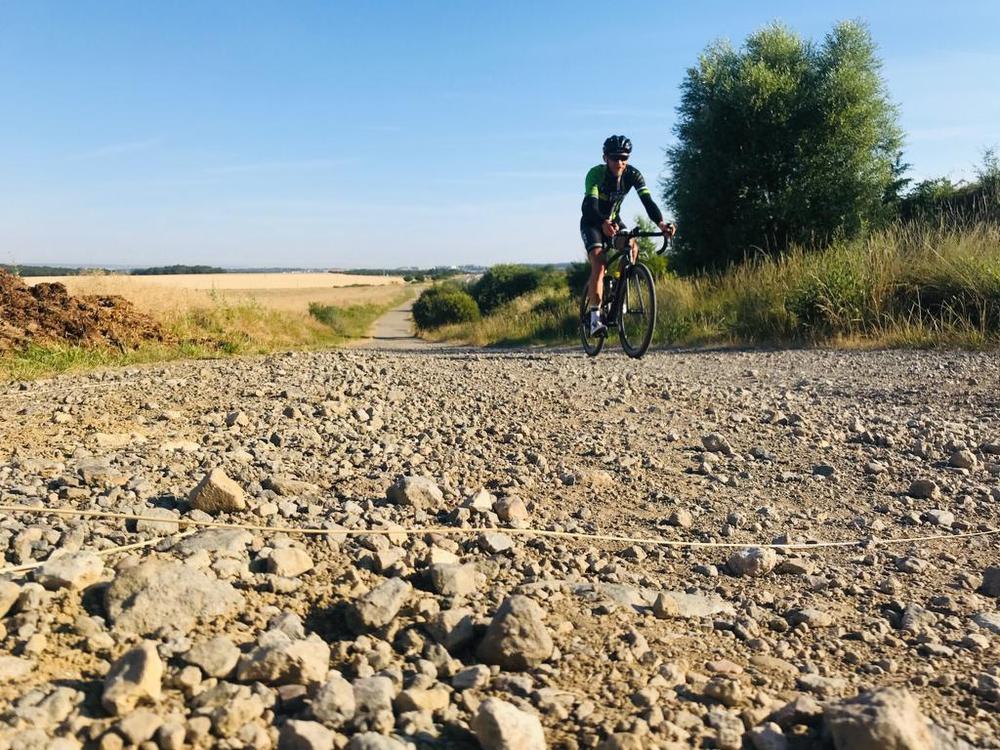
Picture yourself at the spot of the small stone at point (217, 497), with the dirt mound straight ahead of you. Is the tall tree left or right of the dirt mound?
right

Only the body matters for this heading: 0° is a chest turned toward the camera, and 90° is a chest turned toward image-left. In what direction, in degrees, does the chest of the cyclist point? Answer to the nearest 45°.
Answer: approximately 315°

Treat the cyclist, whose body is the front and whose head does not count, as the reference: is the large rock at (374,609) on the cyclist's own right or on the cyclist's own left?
on the cyclist's own right
